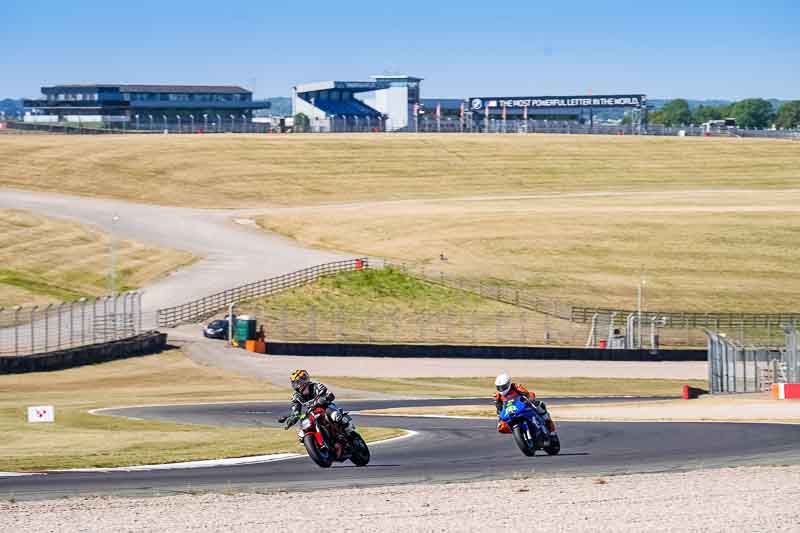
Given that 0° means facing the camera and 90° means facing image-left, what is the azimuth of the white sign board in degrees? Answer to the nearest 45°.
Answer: approximately 0°

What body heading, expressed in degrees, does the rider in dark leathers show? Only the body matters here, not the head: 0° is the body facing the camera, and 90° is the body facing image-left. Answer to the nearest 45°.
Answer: approximately 45°

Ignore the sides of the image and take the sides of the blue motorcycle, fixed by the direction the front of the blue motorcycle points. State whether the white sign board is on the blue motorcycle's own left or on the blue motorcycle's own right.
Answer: on the blue motorcycle's own right

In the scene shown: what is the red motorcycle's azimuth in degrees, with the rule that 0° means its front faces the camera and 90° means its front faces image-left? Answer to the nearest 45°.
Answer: approximately 45°
